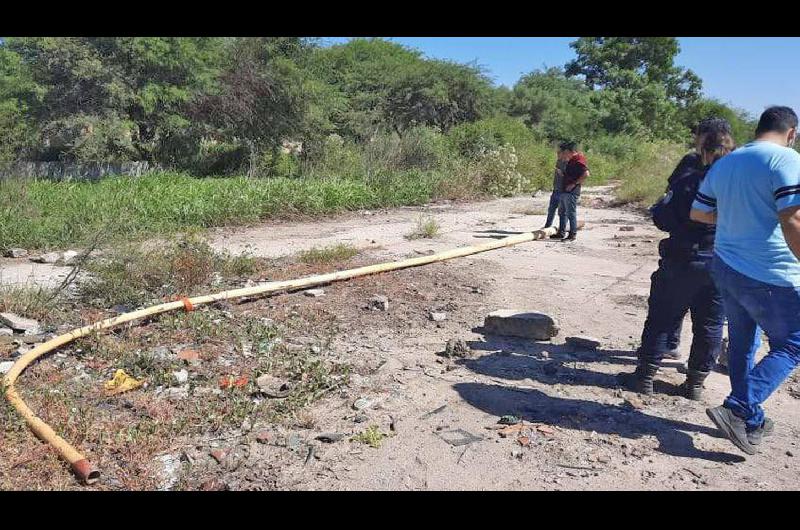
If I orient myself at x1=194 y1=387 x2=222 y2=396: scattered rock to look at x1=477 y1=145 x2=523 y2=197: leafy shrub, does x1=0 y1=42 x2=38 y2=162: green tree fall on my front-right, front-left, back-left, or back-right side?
front-left

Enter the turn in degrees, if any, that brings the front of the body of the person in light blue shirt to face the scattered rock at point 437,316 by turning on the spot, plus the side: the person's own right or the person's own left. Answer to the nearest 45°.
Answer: approximately 90° to the person's own left

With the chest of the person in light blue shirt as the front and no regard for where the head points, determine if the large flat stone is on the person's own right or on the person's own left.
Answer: on the person's own left
